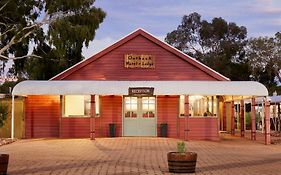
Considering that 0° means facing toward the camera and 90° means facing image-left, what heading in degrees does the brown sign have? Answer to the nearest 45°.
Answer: approximately 0°

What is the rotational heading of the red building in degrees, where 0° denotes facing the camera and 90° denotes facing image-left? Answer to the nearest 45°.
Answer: approximately 0°

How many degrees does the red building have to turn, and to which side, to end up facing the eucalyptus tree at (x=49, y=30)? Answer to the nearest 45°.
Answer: approximately 135° to its right

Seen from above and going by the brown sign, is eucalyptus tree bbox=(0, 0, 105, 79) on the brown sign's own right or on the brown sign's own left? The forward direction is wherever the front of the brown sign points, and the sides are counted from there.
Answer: on the brown sign's own right
